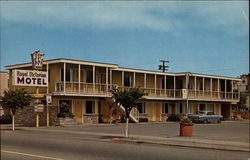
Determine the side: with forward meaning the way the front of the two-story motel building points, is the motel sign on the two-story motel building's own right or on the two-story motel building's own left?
on the two-story motel building's own right

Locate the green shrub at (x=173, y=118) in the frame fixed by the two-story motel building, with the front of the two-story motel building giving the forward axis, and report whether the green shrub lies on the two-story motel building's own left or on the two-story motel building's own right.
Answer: on the two-story motel building's own left

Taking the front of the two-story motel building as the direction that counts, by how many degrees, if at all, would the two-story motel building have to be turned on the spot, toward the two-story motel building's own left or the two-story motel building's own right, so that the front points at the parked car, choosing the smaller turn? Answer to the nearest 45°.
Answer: approximately 90° to the two-story motel building's own left

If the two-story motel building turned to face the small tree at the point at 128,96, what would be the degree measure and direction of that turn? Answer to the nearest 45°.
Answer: approximately 45° to its right

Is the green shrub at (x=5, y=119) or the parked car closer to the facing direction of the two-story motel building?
the parked car

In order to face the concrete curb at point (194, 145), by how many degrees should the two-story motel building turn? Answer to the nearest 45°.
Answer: approximately 45° to its right

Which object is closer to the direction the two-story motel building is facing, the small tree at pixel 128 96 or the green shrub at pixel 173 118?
the small tree

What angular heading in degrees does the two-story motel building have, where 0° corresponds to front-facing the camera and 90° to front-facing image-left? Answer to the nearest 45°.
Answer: approximately 315°

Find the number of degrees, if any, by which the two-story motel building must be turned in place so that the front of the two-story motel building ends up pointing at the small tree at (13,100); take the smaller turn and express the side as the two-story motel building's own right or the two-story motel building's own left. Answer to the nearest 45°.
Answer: approximately 45° to the two-story motel building's own right

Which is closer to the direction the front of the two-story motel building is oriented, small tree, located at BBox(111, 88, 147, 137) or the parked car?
the small tree
